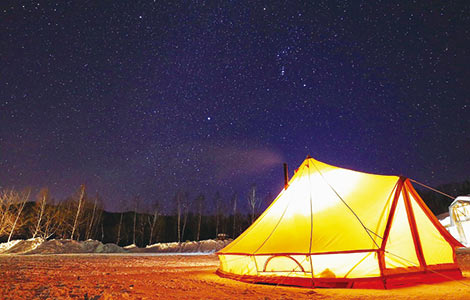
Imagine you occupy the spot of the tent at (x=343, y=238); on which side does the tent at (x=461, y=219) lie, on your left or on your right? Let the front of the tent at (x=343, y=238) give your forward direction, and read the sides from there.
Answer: on your left

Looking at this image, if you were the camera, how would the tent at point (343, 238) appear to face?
facing the viewer and to the right of the viewer
